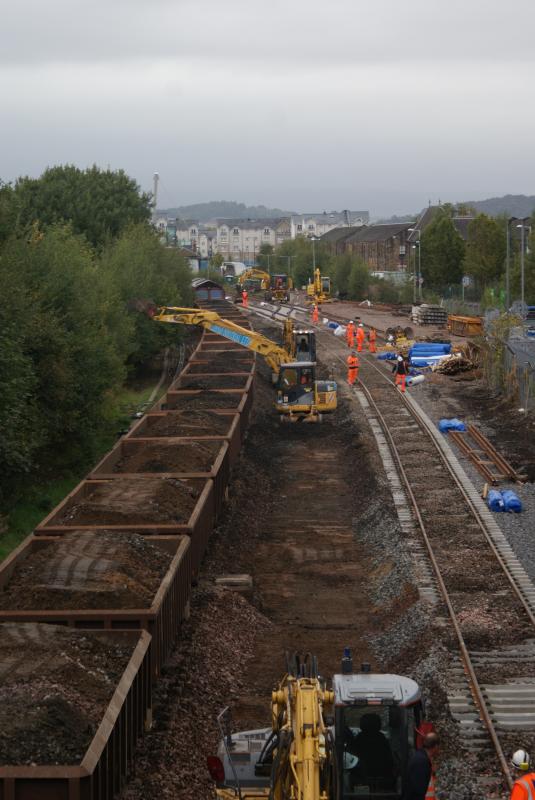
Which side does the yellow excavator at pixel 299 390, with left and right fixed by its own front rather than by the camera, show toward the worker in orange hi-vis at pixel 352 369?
right
